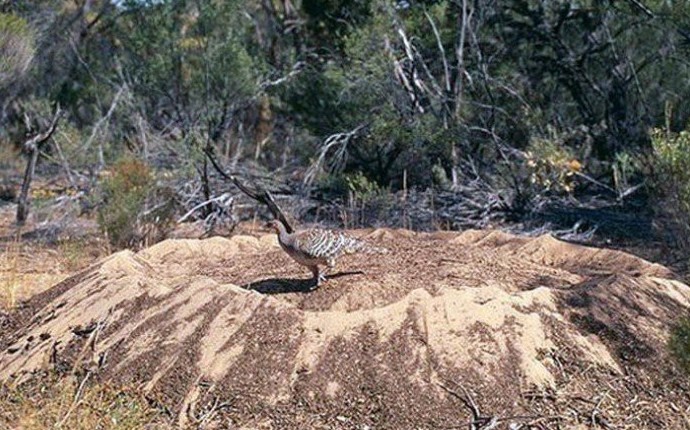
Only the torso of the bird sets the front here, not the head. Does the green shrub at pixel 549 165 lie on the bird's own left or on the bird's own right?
on the bird's own right

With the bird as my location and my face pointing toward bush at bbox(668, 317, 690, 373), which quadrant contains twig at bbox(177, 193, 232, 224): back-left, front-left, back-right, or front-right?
back-left

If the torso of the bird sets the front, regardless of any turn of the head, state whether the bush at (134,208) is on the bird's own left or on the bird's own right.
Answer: on the bird's own right

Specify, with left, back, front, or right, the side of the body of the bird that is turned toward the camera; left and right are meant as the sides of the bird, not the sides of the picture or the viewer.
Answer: left

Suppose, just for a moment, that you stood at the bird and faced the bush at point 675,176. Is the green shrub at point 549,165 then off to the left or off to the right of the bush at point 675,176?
left
